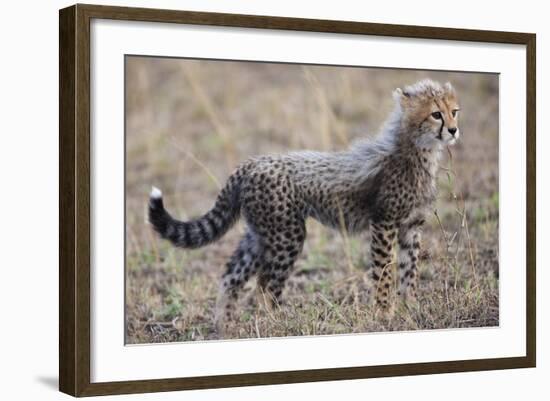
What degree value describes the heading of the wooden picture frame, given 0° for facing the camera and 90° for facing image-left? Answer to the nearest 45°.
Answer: approximately 315°
